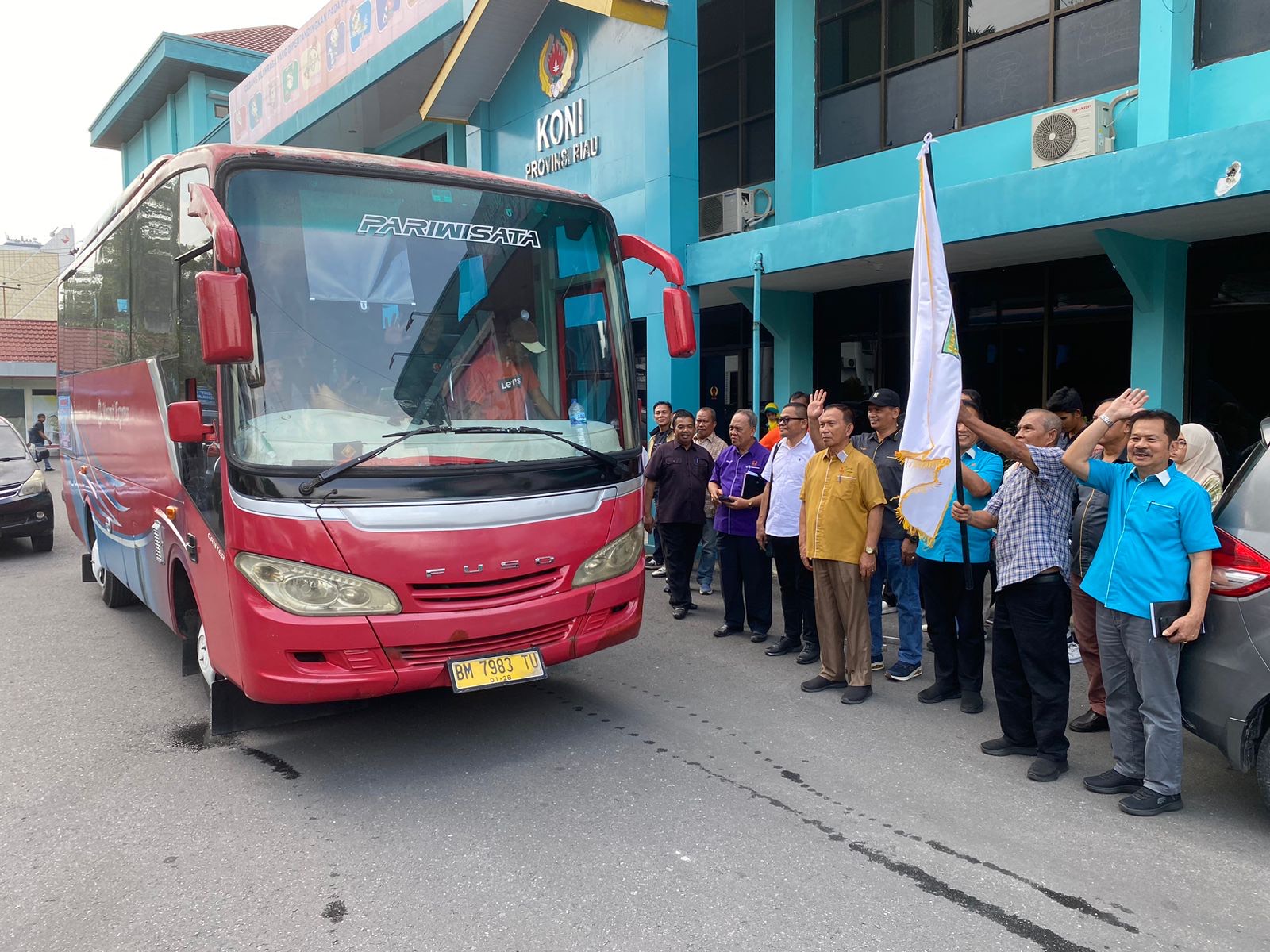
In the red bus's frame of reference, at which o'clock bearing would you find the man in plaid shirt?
The man in plaid shirt is roughly at 11 o'clock from the red bus.

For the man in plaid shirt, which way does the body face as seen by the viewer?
to the viewer's left

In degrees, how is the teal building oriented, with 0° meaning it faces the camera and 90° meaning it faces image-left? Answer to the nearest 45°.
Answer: approximately 45°

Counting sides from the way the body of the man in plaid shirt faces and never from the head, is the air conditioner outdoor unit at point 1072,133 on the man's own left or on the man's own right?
on the man's own right

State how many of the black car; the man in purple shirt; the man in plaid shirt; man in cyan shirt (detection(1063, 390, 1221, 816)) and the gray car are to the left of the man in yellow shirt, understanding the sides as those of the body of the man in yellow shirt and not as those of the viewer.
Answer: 3

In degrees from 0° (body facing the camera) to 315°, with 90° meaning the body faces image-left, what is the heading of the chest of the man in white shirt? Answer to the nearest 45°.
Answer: approximately 45°

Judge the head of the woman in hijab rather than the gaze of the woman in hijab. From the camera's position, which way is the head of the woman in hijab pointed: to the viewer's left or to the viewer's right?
to the viewer's left

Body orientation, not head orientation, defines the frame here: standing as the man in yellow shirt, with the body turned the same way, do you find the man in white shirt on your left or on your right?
on your right

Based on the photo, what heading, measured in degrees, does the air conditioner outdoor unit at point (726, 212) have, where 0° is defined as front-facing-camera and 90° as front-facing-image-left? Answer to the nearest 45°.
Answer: approximately 45°

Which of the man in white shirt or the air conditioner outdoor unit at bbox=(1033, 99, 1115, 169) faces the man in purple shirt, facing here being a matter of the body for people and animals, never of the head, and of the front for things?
the air conditioner outdoor unit

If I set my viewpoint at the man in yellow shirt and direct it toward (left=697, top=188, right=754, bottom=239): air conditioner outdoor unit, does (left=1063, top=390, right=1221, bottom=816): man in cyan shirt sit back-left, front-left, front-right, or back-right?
back-right

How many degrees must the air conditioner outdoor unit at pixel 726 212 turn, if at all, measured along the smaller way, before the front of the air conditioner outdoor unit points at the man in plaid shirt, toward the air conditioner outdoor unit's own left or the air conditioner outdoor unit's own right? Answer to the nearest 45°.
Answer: approximately 45° to the air conditioner outdoor unit's own left

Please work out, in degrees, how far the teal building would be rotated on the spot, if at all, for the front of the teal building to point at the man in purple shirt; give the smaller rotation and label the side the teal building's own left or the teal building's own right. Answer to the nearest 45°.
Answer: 0° — it already faces them
